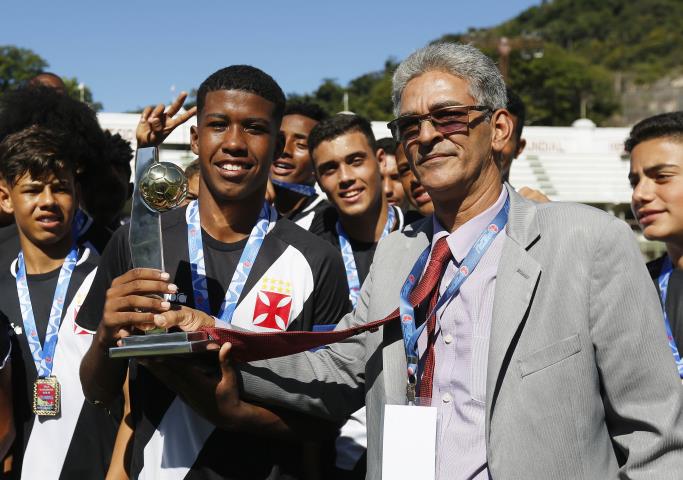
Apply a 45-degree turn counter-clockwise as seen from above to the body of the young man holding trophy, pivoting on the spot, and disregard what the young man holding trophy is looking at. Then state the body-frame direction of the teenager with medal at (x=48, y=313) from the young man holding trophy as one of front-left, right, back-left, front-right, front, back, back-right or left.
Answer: back

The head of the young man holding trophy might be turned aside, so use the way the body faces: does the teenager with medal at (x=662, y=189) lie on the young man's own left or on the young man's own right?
on the young man's own left

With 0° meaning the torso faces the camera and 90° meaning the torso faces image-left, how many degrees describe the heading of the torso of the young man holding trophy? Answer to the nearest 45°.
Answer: approximately 0°

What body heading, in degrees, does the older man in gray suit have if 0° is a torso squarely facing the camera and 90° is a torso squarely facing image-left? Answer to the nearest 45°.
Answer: approximately 45°

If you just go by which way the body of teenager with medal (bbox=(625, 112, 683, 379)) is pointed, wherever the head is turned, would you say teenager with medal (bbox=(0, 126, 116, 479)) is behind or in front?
in front

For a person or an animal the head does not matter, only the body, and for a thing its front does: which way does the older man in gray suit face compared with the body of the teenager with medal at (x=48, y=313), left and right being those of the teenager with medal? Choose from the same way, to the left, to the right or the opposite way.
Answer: to the right

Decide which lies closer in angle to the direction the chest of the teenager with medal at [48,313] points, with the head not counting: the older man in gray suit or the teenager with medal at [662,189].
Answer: the older man in gray suit

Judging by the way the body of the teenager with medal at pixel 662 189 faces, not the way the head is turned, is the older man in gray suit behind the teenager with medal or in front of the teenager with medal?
in front

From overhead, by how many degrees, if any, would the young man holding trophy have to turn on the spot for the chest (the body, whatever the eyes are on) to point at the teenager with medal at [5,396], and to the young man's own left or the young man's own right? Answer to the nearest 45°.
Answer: approximately 135° to the young man's own right

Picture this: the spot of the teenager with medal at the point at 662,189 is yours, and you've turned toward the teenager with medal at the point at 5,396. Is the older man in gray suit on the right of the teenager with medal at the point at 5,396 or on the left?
left
